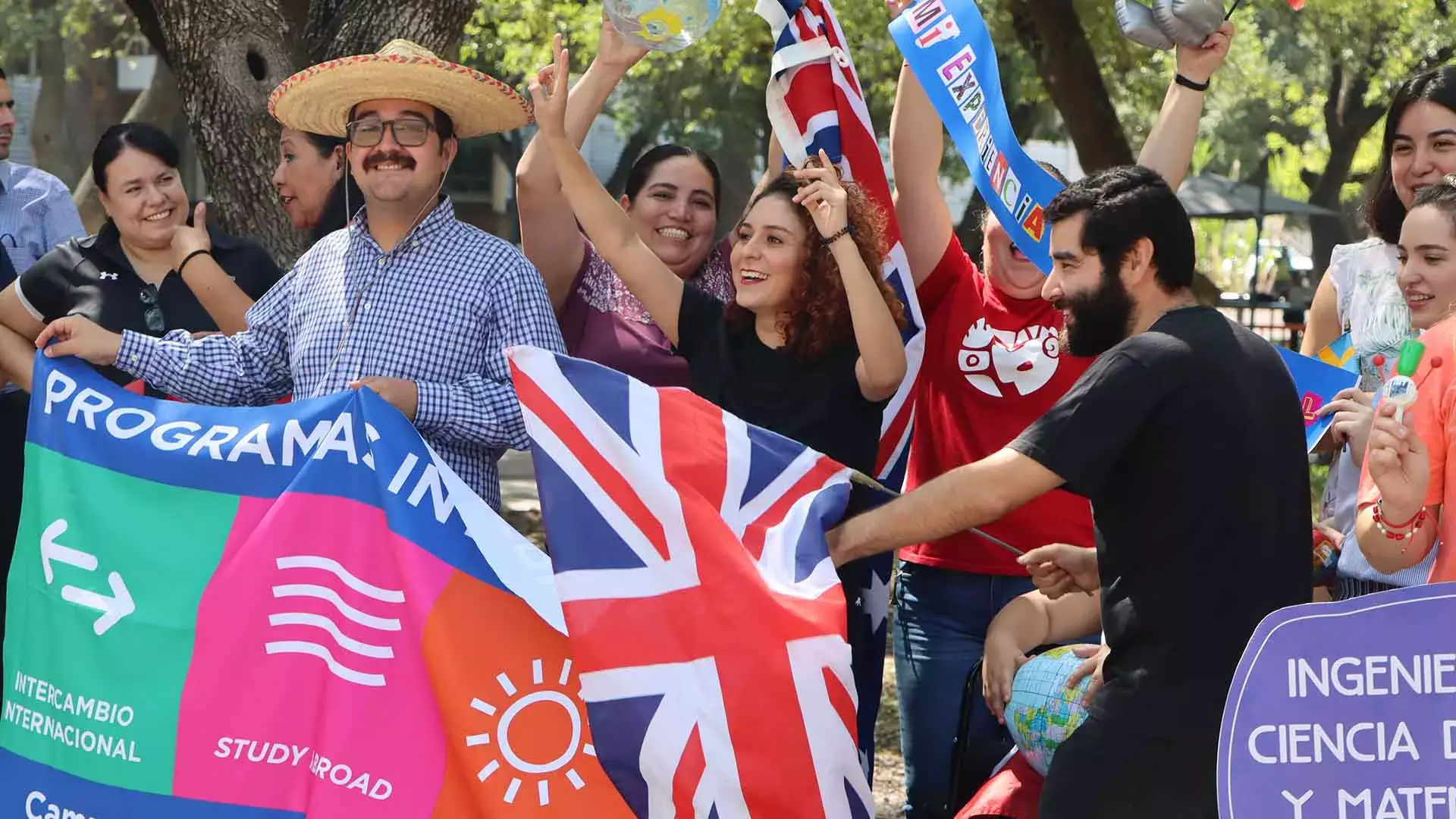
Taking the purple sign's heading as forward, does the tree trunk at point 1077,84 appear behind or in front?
behind

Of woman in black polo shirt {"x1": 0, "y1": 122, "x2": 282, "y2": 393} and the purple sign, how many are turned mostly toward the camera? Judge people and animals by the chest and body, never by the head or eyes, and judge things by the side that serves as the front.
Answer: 2

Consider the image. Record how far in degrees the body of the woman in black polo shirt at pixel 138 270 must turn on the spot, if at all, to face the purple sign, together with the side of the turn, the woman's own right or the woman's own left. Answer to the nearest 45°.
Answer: approximately 45° to the woman's own left

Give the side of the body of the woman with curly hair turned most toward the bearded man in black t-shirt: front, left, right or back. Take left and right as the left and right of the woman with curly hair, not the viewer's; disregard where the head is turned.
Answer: left

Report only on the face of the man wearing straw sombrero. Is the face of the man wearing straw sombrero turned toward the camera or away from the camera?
toward the camera

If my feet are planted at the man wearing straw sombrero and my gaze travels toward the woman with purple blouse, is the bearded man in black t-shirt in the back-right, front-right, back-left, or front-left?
front-right

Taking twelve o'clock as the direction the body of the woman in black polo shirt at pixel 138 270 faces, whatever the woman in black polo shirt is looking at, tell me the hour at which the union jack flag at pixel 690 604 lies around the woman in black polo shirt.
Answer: The union jack flag is roughly at 11 o'clock from the woman in black polo shirt.

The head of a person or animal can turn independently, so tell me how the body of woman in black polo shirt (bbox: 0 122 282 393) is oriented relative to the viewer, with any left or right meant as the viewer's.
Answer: facing the viewer

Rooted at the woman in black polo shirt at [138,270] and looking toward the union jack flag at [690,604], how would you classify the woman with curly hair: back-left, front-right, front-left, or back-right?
front-left

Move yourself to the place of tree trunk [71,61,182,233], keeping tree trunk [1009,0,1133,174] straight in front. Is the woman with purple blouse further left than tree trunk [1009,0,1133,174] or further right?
right

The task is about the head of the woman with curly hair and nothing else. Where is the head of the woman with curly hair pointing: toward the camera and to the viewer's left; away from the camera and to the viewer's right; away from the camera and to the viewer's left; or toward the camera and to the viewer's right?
toward the camera and to the viewer's left

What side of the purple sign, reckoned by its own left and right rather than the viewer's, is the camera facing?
front

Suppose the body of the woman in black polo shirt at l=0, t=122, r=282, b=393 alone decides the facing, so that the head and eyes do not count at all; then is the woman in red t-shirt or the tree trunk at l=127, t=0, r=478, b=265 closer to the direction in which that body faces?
the woman in red t-shirt

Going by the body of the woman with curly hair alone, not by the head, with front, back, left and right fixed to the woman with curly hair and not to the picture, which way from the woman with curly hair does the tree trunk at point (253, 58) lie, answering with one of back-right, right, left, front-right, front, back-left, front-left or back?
right

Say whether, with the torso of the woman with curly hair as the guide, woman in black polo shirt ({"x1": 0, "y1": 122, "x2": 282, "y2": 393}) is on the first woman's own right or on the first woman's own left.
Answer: on the first woman's own right

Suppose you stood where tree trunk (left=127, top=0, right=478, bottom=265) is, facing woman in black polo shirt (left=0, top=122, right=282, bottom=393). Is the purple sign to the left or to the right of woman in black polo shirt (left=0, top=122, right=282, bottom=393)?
left

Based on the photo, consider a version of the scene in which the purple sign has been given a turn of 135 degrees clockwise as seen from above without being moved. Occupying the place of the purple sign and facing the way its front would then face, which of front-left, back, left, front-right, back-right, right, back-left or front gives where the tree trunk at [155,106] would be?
front
